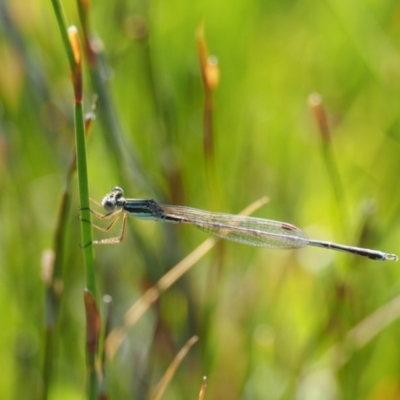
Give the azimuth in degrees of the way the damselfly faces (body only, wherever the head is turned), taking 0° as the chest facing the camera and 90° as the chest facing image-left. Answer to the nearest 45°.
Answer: approximately 90°
